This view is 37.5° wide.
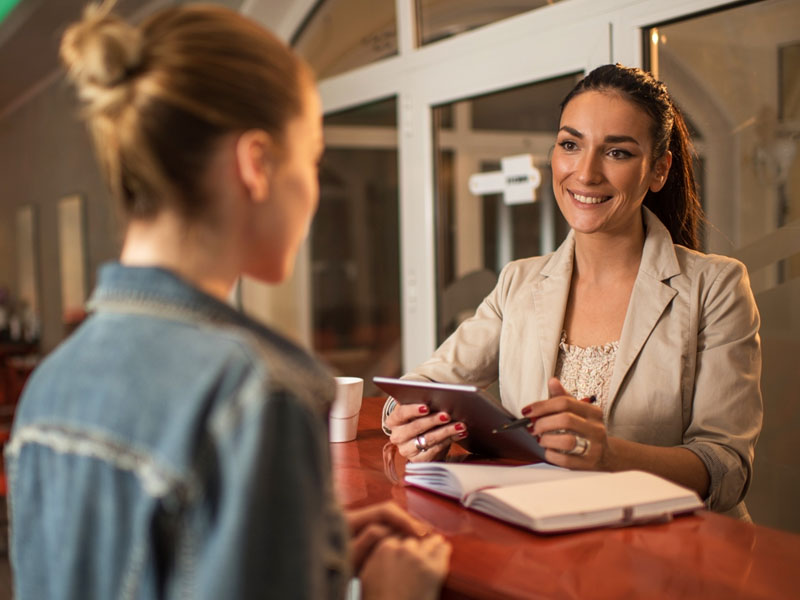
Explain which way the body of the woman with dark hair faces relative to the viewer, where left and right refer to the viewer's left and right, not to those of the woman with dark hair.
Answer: facing the viewer and to the left of the viewer

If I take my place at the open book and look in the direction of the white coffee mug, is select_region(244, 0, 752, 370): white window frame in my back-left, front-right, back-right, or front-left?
front-right

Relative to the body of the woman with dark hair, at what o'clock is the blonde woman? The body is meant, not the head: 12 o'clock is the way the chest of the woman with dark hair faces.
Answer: The blonde woman is roughly at 11 o'clock from the woman with dark hair.

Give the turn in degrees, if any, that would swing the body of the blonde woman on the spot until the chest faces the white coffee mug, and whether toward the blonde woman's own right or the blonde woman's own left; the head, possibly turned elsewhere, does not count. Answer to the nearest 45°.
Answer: approximately 45° to the blonde woman's own left

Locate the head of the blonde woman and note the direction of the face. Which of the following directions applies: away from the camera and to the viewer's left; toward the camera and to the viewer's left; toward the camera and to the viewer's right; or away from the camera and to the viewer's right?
away from the camera and to the viewer's right

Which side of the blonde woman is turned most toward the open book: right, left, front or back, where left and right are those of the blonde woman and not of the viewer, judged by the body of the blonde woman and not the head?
front

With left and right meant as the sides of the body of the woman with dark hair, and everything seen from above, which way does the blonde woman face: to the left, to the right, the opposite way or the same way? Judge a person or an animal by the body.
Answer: the opposite way

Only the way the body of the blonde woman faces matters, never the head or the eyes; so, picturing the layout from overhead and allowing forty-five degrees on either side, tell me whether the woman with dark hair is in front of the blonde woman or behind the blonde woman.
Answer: in front

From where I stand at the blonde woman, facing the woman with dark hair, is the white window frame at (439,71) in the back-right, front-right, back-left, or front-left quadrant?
front-left

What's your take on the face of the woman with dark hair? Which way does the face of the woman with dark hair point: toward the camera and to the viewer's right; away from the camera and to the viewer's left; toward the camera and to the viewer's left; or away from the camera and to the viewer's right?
toward the camera and to the viewer's left

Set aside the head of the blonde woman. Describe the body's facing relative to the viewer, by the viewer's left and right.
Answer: facing away from the viewer and to the right of the viewer
